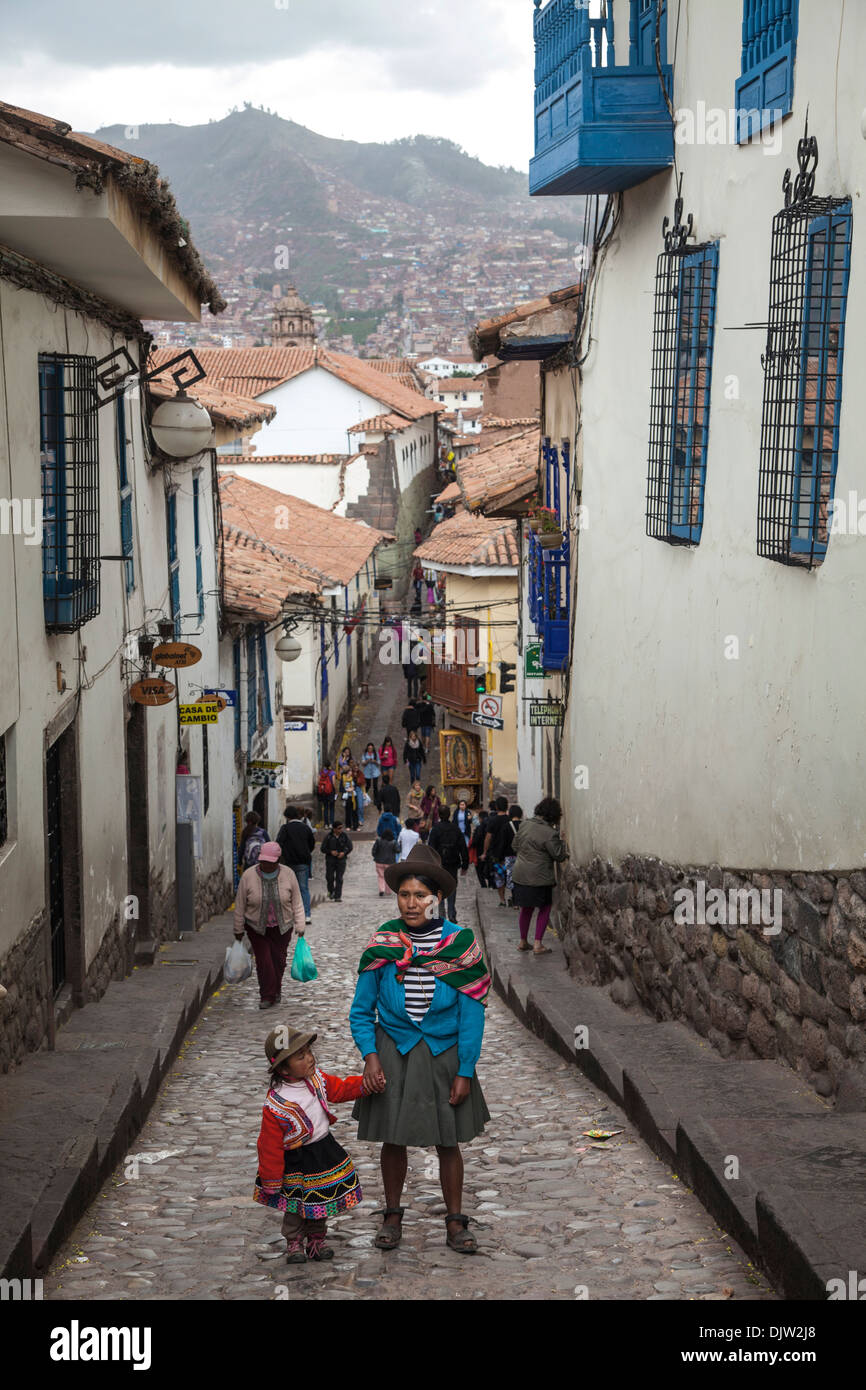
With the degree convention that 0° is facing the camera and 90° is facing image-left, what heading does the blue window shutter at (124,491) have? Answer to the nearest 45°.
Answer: approximately 270°

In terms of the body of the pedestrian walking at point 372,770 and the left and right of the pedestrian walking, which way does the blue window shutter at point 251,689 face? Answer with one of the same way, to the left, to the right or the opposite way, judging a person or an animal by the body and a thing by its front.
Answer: to the left

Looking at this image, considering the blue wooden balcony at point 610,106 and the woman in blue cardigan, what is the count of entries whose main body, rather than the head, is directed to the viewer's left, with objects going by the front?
1

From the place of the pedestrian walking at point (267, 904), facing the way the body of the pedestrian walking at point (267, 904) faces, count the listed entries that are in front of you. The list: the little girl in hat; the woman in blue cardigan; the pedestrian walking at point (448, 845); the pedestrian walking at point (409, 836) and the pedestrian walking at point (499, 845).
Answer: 2

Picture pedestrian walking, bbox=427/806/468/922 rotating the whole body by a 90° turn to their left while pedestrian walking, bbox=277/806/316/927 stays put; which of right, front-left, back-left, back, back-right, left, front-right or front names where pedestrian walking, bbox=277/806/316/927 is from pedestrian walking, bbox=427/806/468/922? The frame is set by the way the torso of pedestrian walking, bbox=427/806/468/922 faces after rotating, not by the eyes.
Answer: front-left

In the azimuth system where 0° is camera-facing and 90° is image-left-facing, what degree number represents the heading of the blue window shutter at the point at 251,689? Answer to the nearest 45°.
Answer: approximately 270°

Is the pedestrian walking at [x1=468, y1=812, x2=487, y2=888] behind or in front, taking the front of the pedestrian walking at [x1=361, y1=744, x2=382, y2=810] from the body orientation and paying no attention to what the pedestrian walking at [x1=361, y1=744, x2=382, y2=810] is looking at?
in front

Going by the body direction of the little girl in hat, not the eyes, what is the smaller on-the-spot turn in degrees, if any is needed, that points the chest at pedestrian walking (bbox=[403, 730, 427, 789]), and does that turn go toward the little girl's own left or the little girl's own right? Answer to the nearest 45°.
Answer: approximately 135° to the little girl's own left

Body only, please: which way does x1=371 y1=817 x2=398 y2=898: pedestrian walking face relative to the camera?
away from the camera
